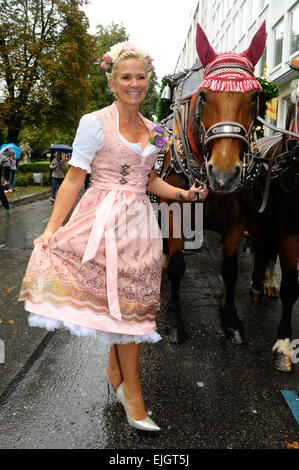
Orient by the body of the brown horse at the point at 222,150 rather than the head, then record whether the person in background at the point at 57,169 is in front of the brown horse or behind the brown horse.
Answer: behind

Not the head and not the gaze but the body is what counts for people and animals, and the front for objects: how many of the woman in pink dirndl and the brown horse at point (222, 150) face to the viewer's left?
0

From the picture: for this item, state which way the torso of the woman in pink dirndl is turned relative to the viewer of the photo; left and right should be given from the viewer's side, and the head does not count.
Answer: facing the viewer and to the right of the viewer

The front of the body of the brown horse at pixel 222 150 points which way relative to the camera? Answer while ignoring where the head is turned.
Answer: toward the camera

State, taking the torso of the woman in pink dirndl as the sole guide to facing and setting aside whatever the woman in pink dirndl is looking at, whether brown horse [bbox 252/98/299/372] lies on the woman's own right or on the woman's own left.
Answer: on the woman's own left

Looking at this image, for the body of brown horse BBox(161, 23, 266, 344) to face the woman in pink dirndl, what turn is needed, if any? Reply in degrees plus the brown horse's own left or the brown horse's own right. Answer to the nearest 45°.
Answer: approximately 45° to the brown horse's own right

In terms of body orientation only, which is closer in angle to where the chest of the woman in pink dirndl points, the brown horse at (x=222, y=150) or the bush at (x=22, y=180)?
the brown horse

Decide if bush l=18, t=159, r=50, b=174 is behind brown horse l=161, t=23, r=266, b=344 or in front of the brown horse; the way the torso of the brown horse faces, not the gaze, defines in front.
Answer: behind

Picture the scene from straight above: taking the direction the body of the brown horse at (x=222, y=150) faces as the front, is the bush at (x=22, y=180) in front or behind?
behind
